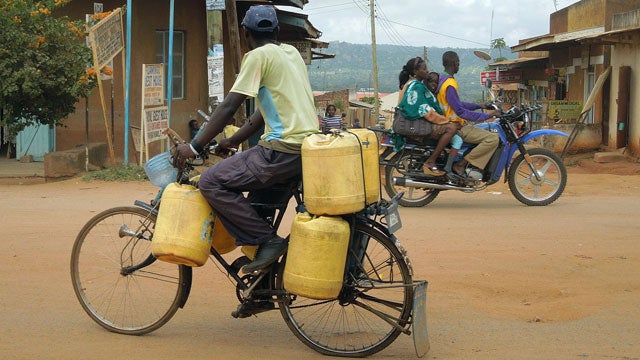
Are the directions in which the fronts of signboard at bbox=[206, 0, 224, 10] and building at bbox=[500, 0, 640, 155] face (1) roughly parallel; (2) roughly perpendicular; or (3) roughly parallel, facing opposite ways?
roughly perpendicular

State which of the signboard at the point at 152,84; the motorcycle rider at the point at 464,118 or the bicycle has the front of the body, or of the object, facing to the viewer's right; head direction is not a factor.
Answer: the motorcycle rider

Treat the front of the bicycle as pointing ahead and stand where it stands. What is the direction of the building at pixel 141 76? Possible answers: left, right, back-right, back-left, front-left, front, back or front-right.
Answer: right

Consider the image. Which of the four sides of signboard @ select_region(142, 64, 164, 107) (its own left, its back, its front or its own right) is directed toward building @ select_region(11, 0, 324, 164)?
back

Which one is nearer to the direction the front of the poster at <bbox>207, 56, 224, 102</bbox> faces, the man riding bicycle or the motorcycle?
the man riding bicycle

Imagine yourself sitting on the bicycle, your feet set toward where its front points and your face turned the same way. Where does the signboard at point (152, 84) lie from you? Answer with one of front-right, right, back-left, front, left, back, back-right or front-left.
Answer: right

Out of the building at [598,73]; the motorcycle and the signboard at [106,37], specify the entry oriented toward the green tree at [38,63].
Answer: the building

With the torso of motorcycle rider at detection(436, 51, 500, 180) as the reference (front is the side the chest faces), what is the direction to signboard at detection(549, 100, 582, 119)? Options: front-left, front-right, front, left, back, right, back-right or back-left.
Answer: left

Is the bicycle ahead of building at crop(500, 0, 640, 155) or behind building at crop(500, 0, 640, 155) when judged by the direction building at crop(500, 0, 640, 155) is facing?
ahead

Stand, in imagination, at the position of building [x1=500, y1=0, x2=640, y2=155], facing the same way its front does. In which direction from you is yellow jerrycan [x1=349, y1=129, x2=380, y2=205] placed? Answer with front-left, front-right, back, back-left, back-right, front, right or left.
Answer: front-left

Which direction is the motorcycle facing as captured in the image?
to the viewer's right

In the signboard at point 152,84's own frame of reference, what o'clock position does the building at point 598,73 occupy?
The building is roughly at 8 o'clock from the signboard.

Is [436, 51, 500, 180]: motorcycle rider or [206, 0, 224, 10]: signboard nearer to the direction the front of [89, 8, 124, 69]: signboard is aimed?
the motorcycle rider

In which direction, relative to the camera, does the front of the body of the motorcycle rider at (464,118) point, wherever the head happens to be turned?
to the viewer's right

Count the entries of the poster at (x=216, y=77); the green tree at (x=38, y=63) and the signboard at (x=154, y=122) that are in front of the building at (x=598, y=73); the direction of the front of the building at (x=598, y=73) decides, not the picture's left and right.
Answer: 3

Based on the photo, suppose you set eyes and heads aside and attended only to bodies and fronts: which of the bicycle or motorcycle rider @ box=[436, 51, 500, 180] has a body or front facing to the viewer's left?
the bicycle
